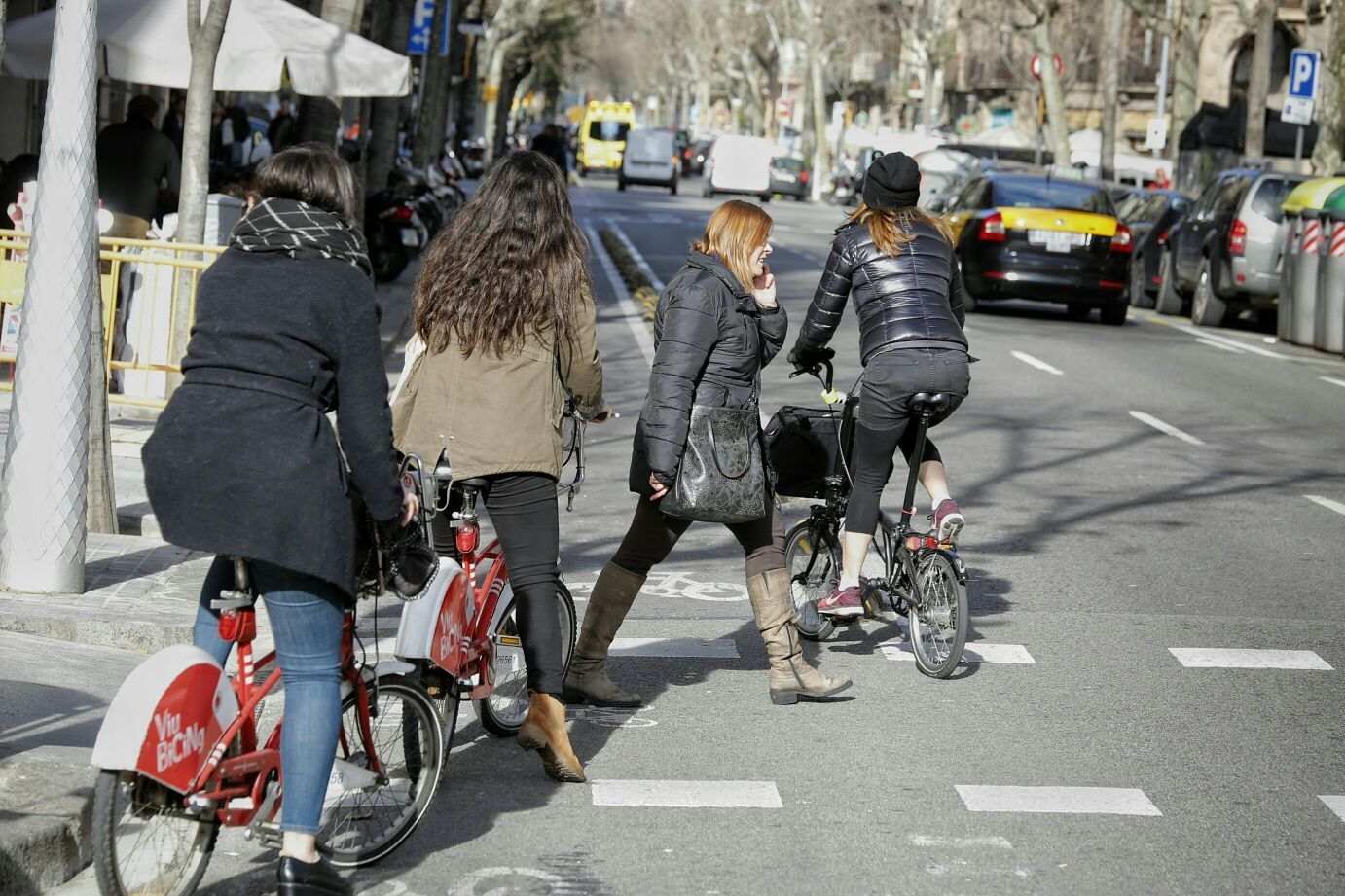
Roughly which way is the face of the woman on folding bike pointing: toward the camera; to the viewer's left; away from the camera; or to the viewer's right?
away from the camera

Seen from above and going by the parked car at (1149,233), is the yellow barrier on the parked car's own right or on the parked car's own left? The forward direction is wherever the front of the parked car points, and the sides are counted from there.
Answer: on the parked car's own left

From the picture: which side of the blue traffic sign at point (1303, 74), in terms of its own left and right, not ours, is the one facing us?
front

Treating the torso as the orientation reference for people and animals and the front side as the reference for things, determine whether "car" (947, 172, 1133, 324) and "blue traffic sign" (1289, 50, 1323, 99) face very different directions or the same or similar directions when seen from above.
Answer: very different directions

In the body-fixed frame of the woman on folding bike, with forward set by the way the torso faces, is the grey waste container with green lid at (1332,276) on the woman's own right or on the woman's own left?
on the woman's own right

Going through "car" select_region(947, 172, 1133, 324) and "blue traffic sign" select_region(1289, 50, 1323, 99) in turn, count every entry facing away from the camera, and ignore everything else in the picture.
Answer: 1

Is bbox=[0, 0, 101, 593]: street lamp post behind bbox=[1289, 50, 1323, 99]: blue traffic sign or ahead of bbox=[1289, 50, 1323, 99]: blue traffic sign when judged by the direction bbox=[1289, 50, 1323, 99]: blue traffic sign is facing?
ahead

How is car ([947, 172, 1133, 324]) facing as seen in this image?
away from the camera

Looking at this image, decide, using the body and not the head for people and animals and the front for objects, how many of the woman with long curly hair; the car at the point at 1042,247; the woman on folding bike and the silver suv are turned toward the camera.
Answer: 0

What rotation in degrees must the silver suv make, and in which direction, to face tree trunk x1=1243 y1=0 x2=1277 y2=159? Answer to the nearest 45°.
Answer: approximately 45° to its right

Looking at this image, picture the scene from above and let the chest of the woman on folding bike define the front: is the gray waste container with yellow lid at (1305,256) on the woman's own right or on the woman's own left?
on the woman's own right

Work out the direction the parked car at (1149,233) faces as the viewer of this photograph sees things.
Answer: facing away from the viewer and to the left of the viewer

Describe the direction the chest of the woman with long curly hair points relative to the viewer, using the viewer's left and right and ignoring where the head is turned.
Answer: facing away from the viewer and to the right of the viewer

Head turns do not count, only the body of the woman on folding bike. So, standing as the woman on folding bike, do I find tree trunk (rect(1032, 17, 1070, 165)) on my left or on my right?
on my right

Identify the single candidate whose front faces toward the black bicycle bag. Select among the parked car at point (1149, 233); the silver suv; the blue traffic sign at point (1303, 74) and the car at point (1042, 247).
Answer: the blue traffic sign

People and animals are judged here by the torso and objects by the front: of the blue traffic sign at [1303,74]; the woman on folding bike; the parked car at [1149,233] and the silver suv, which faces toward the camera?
the blue traffic sign

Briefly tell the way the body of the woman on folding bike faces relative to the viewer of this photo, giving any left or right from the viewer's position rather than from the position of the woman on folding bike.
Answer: facing away from the viewer and to the left of the viewer

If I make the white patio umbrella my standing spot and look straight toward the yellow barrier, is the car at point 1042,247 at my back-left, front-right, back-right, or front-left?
back-left
